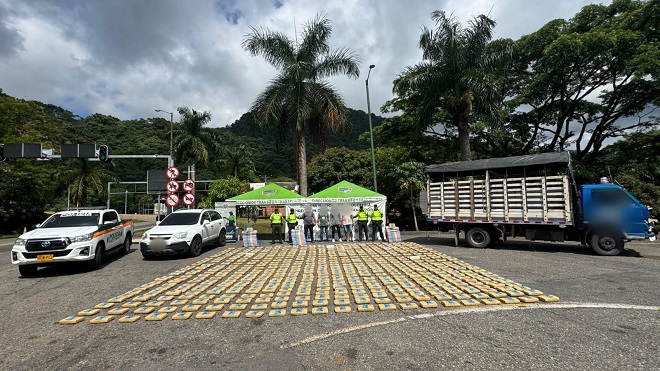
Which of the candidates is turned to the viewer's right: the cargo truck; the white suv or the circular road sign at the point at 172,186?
the cargo truck

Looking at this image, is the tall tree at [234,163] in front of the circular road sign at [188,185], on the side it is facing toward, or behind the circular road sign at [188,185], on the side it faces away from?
behind

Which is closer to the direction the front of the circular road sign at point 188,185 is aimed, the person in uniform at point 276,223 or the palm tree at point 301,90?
the person in uniform

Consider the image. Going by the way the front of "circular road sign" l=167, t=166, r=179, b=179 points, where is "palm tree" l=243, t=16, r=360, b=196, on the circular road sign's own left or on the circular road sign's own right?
on the circular road sign's own left

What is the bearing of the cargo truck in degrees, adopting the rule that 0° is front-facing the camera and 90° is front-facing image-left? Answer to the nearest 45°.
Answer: approximately 270°

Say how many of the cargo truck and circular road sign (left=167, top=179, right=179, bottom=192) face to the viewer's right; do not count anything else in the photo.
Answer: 1

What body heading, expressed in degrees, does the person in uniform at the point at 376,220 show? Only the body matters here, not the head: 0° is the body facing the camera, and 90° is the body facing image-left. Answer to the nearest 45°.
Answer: approximately 0°

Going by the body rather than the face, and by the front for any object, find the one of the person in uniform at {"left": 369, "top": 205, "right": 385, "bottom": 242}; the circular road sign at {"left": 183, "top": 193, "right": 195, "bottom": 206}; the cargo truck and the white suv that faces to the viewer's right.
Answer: the cargo truck
